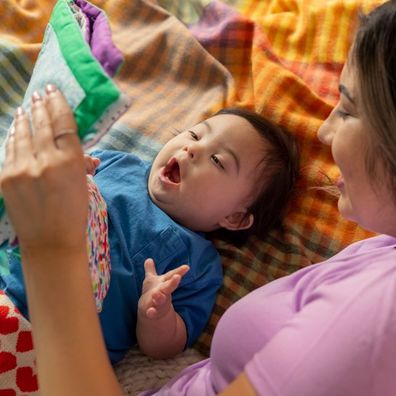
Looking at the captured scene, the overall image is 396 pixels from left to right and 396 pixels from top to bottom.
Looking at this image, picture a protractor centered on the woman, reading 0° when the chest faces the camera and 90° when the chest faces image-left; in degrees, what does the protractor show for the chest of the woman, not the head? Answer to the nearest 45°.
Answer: approximately 90°
